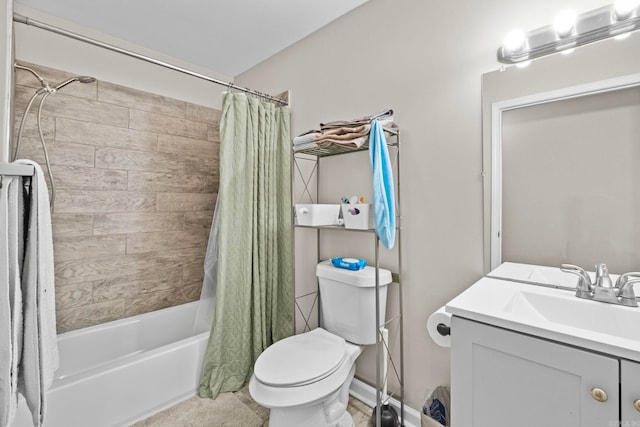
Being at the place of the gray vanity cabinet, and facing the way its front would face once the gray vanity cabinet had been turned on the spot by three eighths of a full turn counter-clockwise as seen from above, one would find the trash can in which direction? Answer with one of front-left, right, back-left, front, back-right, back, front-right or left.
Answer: back-left

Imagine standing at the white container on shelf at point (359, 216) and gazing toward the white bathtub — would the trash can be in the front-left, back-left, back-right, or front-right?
back-left

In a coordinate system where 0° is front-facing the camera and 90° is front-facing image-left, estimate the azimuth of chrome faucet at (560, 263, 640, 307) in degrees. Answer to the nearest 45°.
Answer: approximately 45°

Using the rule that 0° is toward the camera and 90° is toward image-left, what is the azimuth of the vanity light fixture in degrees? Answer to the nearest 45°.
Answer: approximately 45°

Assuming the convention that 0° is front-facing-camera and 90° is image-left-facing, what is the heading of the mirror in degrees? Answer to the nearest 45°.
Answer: approximately 45°
